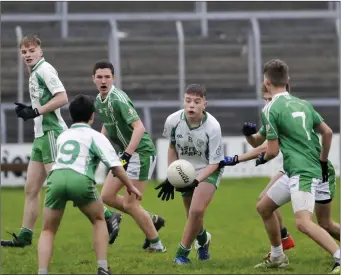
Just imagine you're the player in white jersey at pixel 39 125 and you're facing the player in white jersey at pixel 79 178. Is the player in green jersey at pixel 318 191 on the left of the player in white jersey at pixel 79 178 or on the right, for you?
left

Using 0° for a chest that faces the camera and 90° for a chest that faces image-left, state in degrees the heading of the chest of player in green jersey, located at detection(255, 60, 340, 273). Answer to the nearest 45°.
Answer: approximately 135°

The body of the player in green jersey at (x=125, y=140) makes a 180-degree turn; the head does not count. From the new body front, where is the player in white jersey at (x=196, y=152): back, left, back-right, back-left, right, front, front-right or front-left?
right

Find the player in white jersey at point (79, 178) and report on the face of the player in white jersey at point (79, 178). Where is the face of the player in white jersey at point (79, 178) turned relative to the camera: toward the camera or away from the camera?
away from the camera

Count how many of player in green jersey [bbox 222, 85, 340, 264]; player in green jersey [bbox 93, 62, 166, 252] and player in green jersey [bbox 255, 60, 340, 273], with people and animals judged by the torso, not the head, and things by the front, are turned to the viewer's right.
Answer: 0

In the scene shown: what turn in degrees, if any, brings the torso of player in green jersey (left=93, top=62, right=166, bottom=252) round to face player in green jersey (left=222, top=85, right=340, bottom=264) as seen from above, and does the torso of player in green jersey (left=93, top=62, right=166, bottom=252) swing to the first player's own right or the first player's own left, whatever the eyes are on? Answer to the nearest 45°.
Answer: approximately 90° to the first player's own left

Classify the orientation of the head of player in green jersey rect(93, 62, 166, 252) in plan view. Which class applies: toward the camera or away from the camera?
toward the camera

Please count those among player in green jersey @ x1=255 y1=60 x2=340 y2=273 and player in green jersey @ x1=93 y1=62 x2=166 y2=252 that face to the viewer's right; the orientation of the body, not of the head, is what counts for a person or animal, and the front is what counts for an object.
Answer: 0
